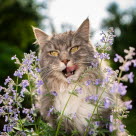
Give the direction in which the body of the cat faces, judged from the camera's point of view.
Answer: toward the camera
